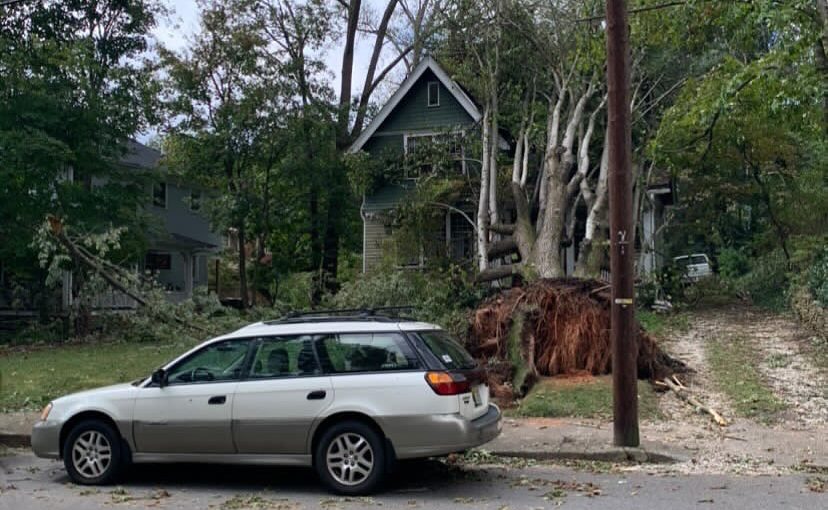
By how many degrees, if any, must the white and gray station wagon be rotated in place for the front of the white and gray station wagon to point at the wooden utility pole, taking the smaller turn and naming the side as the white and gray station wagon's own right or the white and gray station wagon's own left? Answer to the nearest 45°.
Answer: approximately 180°

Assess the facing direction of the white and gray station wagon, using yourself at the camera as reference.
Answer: facing to the left of the viewer

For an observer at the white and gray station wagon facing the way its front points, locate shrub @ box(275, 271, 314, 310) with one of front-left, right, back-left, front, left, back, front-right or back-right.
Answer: right

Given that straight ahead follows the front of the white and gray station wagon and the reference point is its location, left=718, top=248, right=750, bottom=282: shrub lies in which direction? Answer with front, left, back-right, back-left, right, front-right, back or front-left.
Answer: back-right

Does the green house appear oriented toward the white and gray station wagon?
yes

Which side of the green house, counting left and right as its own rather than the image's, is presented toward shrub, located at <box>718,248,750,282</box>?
left

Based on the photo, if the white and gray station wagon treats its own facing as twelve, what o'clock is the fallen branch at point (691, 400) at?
The fallen branch is roughly at 5 o'clock from the white and gray station wagon.

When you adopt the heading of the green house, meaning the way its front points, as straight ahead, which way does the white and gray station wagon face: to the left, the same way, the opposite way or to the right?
to the right

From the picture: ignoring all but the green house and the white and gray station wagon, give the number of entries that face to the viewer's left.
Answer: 1

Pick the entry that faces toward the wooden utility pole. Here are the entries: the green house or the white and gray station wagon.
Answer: the green house

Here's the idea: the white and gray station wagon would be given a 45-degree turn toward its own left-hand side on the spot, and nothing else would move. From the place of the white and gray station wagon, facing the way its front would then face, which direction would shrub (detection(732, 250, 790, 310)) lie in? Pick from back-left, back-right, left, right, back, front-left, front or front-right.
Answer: back

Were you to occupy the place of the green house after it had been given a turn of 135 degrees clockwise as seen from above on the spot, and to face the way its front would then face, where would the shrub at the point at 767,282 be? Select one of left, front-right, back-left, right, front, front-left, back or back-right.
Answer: back-right

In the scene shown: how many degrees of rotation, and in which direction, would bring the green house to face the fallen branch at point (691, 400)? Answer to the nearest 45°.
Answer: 0° — it already faces it

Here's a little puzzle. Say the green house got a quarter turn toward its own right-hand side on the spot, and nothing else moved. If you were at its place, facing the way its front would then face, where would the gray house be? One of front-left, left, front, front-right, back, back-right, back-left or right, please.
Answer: front-right

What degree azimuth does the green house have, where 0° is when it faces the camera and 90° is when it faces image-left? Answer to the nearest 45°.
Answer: approximately 0°

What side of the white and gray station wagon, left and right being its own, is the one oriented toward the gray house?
right
